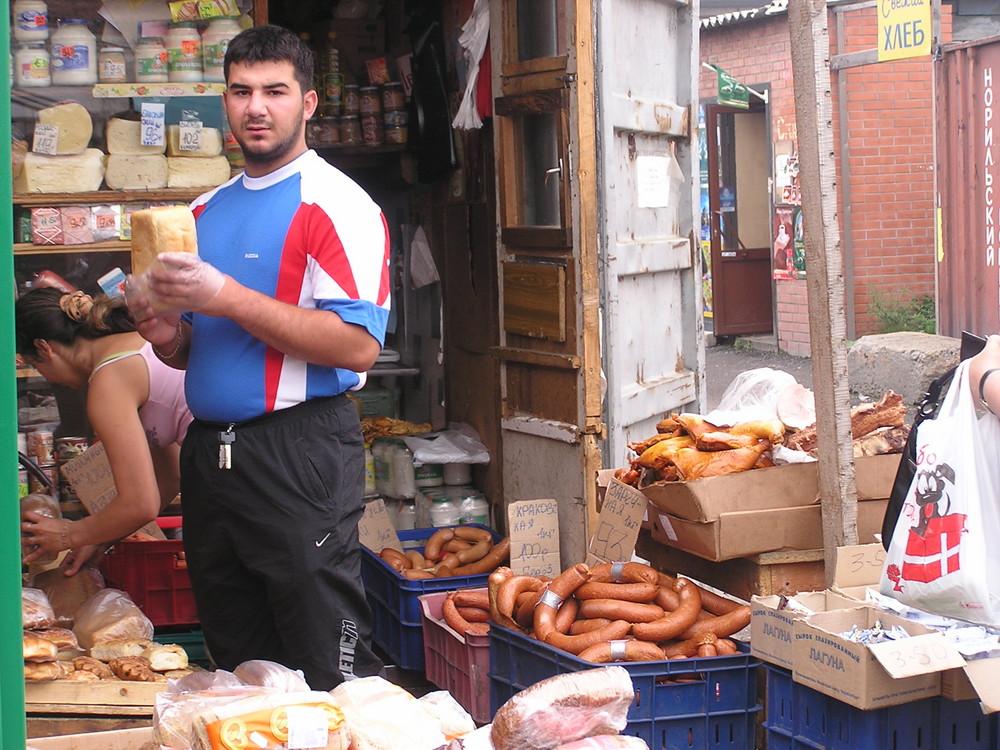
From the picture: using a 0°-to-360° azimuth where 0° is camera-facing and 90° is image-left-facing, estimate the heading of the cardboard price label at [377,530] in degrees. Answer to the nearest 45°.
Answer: approximately 0°

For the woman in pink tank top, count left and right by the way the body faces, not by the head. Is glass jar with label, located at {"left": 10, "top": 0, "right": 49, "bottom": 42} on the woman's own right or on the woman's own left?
on the woman's own right

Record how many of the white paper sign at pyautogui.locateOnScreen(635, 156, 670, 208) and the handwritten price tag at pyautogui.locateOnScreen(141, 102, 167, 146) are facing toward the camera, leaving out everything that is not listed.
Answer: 2

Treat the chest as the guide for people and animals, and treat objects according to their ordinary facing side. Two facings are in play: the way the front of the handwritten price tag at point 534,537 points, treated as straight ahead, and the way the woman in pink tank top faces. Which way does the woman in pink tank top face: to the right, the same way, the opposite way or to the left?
to the right

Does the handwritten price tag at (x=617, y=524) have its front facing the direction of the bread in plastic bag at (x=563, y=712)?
yes

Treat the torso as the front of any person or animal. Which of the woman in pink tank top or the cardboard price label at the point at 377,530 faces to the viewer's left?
the woman in pink tank top
